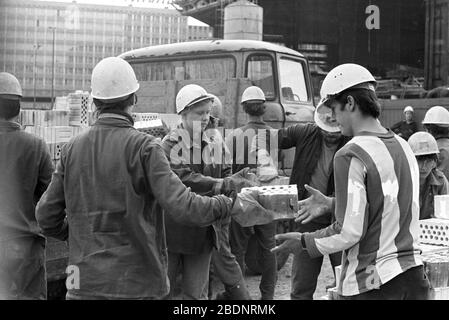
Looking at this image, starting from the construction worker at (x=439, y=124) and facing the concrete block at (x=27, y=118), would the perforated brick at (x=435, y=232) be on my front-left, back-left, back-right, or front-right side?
front-left

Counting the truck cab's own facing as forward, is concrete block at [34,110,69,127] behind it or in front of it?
behind

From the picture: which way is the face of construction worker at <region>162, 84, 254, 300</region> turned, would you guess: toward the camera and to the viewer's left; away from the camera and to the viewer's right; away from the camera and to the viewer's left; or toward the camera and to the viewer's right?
toward the camera and to the viewer's right

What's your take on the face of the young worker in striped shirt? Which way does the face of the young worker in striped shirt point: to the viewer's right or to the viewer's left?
to the viewer's left

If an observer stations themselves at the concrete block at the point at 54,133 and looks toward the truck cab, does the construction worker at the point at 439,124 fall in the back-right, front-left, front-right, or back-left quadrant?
front-right

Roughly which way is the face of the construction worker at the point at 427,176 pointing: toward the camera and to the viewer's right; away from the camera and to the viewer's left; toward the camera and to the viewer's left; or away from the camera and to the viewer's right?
toward the camera and to the viewer's left

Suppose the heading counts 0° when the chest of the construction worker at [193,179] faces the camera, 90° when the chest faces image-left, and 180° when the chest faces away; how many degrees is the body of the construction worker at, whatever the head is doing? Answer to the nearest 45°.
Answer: approximately 315°

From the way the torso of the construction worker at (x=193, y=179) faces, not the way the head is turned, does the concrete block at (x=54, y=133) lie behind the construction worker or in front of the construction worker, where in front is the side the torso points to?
behind

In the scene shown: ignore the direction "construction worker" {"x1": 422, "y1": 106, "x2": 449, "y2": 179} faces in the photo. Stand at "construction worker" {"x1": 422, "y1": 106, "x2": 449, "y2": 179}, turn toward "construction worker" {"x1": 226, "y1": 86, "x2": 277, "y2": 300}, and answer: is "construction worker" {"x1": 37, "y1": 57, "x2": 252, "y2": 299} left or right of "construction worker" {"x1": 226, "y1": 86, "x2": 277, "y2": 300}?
left
